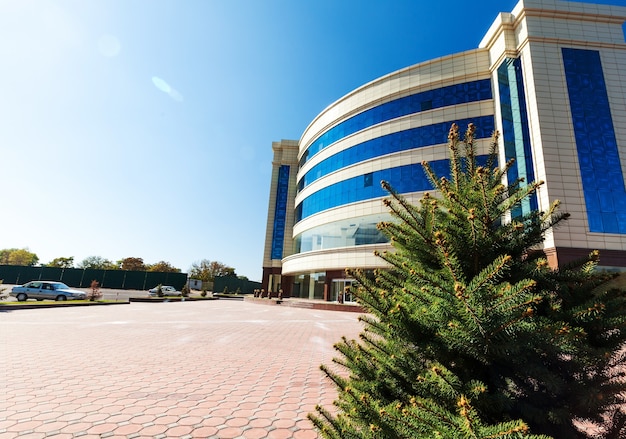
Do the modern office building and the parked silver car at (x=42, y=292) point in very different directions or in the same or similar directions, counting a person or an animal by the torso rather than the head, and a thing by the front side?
very different directions

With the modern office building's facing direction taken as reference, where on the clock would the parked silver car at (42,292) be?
The parked silver car is roughly at 1 o'clock from the modern office building.

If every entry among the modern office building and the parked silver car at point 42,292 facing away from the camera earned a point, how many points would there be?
0

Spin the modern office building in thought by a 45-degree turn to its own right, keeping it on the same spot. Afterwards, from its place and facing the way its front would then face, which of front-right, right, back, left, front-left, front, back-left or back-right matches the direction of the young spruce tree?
left

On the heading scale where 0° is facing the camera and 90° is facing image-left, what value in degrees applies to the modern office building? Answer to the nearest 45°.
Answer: approximately 45°
